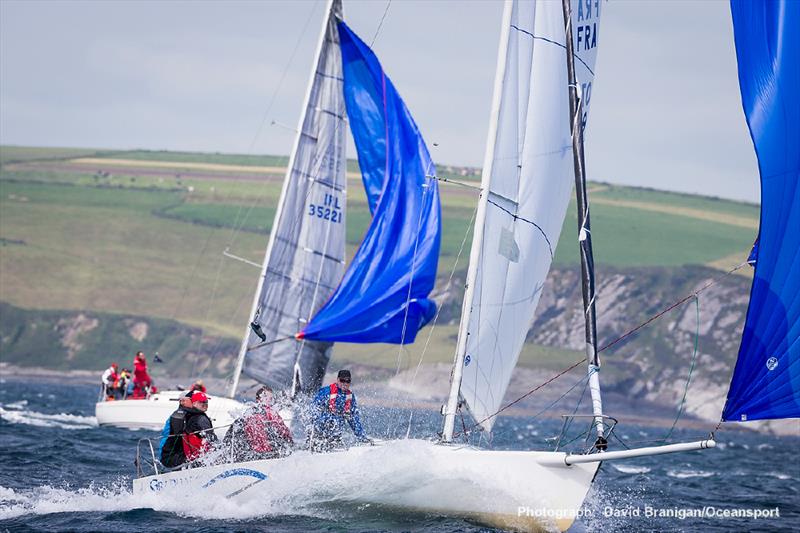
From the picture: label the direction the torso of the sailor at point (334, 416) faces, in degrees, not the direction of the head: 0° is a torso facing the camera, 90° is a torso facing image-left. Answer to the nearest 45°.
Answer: approximately 315°

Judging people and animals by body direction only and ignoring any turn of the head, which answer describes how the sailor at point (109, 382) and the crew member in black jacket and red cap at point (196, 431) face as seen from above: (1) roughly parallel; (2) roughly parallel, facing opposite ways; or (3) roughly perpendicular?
roughly parallel

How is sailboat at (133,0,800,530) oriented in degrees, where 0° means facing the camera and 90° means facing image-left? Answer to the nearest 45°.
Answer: approximately 270°

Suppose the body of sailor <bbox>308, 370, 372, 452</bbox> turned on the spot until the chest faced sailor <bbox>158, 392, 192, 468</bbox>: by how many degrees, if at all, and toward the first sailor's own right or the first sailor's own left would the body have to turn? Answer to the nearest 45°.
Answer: approximately 135° to the first sailor's own right

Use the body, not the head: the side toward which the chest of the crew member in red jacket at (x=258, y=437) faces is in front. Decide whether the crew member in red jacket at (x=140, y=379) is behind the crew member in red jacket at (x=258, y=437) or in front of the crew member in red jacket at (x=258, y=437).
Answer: behind

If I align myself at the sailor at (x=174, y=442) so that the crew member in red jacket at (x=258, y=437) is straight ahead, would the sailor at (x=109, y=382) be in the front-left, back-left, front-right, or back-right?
back-left
